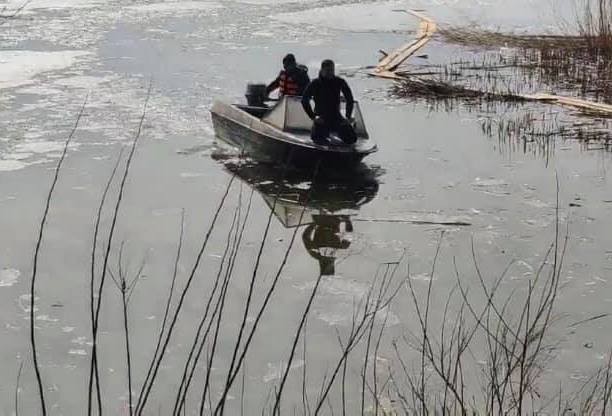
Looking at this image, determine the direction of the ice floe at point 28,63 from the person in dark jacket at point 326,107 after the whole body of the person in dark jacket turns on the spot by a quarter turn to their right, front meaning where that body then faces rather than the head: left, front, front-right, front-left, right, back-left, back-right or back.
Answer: front-right

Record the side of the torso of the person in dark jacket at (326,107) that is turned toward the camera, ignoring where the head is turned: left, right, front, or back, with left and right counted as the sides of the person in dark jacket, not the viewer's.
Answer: front

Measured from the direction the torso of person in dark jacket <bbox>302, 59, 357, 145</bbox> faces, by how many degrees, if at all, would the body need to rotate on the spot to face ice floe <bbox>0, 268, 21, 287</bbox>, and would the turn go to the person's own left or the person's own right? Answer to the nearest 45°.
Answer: approximately 45° to the person's own right

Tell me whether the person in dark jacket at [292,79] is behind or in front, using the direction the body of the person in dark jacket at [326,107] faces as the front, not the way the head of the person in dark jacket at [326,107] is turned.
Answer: behind

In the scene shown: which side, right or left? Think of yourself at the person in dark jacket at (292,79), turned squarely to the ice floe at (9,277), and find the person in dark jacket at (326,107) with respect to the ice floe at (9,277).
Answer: left

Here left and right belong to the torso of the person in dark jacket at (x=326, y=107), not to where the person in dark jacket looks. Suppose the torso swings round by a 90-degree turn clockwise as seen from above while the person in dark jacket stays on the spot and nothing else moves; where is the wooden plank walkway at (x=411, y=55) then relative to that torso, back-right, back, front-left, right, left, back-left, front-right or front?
right

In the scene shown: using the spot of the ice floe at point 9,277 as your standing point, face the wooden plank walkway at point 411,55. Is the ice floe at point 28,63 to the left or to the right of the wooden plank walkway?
left
